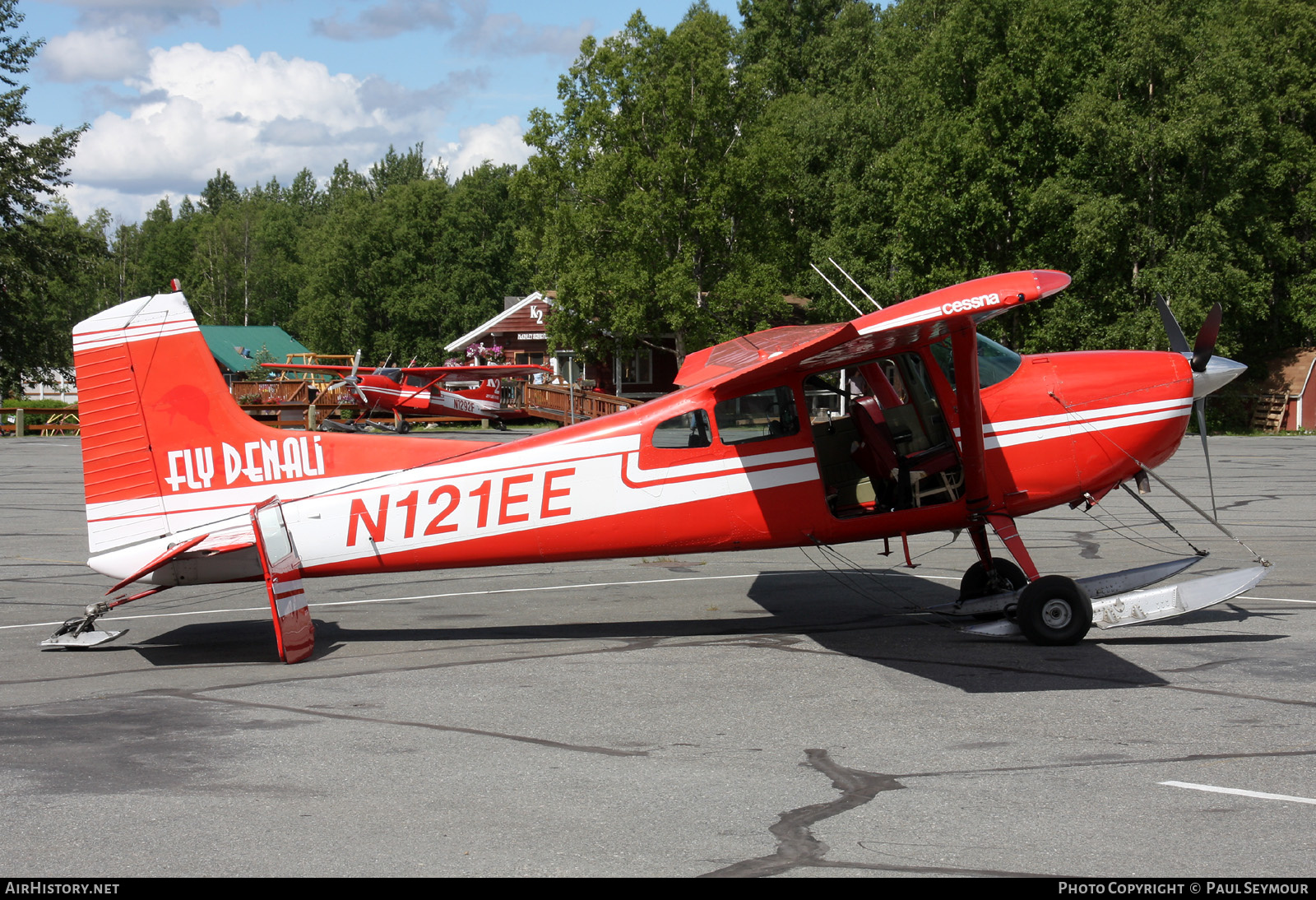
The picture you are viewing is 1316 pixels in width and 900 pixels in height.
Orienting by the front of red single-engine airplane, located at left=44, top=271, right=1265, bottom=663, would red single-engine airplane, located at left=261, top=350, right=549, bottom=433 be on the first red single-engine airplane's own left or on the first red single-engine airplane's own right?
on the first red single-engine airplane's own left

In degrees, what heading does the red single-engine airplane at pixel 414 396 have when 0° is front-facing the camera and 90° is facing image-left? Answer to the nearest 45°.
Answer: approximately 45°

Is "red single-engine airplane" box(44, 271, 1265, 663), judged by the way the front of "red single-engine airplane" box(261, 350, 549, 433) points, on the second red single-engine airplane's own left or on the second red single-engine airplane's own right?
on the second red single-engine airplane's own left

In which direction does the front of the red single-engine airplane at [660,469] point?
to the viewer's right

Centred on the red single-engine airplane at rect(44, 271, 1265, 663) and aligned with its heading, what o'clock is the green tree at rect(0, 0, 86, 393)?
The green tree is roughly at 8 o'clock from the red single-engine airplane.

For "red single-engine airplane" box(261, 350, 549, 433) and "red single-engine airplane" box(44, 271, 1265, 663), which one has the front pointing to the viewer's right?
"red single-engine airplane" box(44, 271, 1265, 663)

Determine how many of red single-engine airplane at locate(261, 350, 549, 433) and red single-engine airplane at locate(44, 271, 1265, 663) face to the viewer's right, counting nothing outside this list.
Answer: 1

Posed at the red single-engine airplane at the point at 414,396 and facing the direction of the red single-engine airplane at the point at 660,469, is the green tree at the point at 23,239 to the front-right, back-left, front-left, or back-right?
back-right
